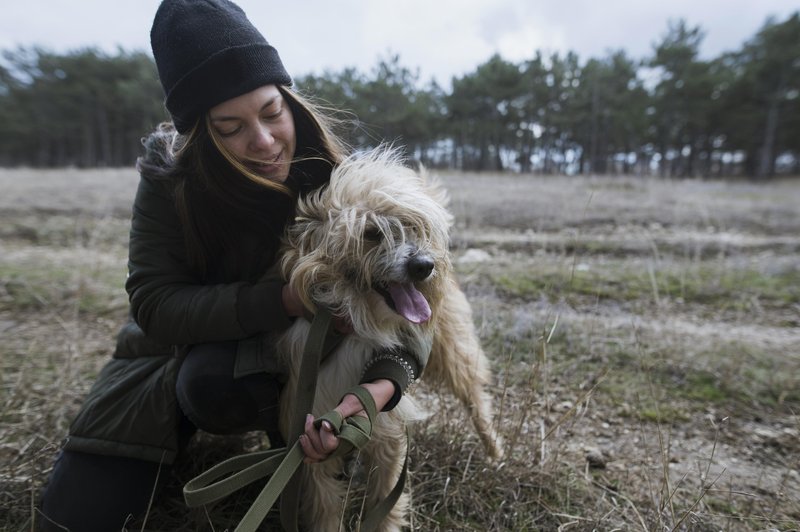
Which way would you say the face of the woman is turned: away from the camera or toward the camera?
toward the camera

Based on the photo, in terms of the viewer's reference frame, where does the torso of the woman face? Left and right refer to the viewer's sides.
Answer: facing the viewer and to the right of the viewer
